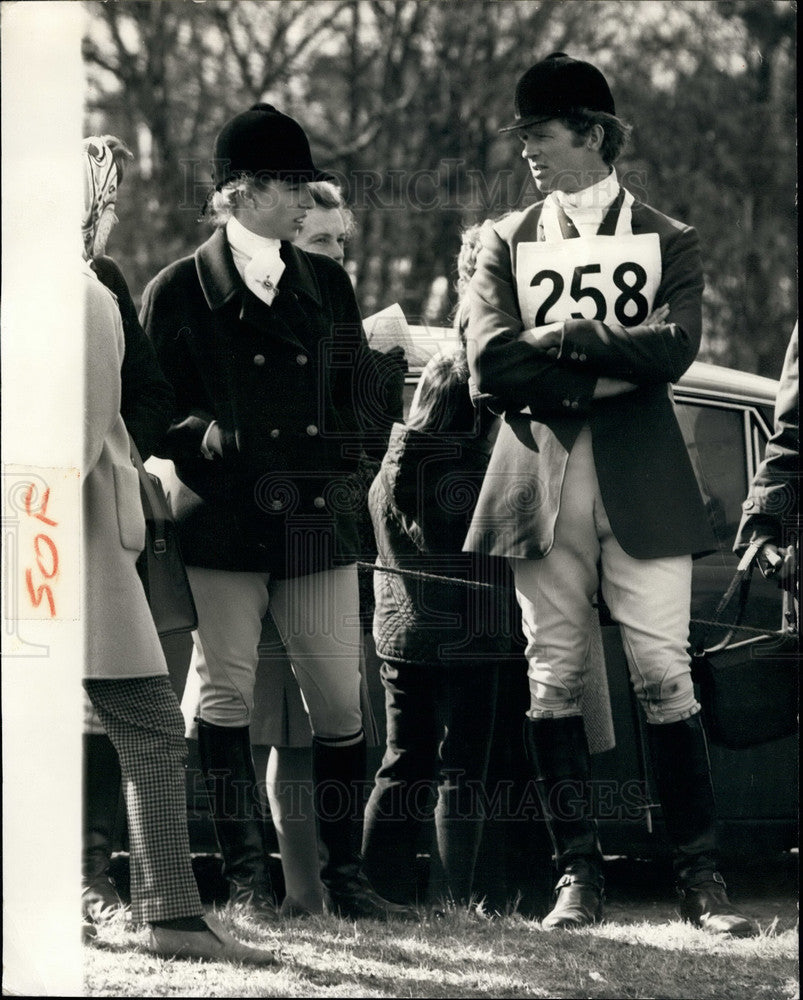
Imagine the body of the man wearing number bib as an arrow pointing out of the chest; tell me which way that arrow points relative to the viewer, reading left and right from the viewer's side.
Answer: facing the viewer

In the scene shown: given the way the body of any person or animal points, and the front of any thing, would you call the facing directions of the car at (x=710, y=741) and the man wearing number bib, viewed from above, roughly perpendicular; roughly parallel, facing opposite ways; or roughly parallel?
roughly perpendicular
